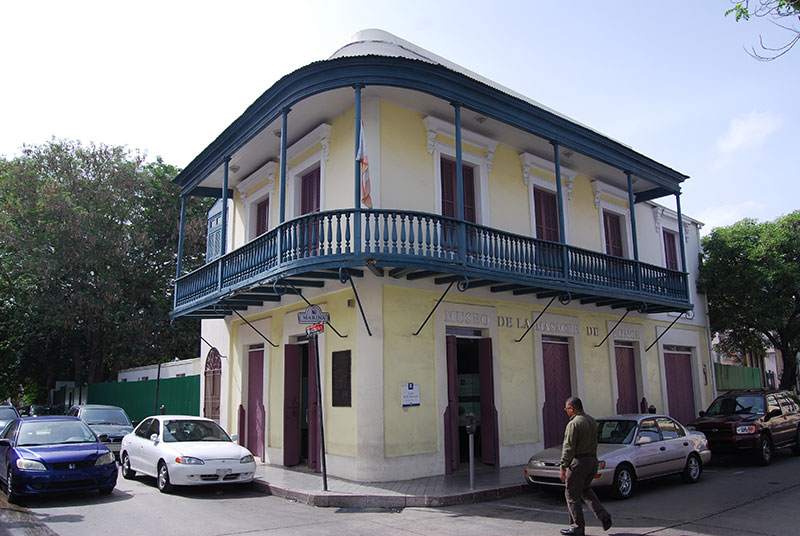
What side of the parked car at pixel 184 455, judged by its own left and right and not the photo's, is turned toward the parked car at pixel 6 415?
back

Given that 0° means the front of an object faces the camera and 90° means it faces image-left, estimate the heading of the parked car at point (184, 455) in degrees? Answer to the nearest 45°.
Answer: approximately 315°

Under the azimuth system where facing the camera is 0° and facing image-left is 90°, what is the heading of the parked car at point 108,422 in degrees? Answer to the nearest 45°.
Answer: approximately 315°

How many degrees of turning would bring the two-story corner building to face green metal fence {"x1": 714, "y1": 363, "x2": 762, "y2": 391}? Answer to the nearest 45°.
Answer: approximately 90° to its left

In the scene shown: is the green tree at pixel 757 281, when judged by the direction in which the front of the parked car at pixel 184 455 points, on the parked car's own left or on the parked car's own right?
on the parked car's own left

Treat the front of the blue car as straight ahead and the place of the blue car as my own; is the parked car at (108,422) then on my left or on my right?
on my left

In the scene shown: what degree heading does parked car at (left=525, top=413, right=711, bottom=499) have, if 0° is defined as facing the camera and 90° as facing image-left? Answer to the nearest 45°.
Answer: approximately 45°

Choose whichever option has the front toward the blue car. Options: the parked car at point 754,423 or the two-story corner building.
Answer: the parked car

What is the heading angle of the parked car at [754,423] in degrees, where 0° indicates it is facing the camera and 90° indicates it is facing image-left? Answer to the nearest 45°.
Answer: approximately 45°
